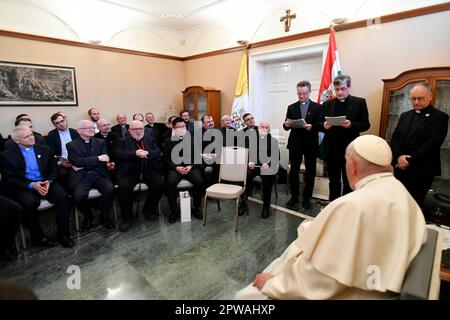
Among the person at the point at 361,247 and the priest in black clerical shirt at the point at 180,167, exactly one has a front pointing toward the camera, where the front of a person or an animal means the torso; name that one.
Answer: the priest in black clerical shirt

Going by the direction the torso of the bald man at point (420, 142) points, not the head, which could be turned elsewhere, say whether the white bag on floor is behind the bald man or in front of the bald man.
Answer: in front

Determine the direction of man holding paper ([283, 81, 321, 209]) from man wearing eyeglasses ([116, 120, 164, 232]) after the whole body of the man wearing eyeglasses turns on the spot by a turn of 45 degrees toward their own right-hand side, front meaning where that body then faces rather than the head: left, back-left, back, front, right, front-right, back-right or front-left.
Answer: back-left

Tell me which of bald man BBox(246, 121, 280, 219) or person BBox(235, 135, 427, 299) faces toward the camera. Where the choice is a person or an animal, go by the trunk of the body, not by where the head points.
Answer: the bald man

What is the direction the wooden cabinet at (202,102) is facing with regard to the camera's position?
facing the viewer and to the left of the viewer

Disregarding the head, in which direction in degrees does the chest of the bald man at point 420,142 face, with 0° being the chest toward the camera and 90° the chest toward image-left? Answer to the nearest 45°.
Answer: approximately 45°

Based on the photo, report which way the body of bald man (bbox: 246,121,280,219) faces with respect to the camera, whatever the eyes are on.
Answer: toward the camera

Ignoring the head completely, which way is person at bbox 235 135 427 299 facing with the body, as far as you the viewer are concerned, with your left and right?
facing away from the viewer and to the left of the viewer

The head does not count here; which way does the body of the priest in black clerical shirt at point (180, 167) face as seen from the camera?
toward the camera

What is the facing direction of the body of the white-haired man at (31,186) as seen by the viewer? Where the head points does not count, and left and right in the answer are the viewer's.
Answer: facing the viewer and to the right of the viewer

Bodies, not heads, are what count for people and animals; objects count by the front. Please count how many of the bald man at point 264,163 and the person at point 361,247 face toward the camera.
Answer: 1

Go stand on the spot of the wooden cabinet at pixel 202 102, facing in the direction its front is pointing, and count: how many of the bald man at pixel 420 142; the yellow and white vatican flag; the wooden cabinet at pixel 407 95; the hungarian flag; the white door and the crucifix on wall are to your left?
6

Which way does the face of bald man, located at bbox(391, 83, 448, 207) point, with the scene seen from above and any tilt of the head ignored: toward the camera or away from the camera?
toward the camera

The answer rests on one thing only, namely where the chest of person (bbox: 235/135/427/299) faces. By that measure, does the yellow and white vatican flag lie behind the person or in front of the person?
in front
